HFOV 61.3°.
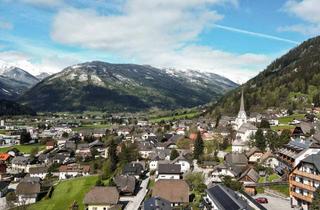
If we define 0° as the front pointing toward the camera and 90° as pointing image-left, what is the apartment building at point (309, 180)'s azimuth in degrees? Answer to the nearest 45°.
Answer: approximately 45°
